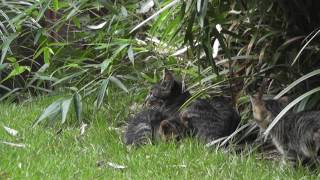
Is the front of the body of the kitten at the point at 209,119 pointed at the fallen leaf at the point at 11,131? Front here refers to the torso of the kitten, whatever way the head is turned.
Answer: yes

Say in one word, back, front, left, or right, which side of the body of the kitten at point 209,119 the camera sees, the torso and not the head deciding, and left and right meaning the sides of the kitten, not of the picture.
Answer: left

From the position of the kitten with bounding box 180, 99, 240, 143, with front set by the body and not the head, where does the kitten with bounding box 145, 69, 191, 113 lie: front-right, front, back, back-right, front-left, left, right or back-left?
front-right

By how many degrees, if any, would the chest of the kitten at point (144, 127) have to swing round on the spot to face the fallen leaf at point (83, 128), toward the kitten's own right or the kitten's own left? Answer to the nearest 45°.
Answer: approximately 135° to the kitten's own left

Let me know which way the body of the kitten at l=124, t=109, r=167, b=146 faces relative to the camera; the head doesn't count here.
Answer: to the viewer's right

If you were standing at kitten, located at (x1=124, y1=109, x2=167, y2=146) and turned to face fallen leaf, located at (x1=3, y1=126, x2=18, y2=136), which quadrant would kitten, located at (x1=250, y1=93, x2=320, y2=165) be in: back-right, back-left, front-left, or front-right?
back-left

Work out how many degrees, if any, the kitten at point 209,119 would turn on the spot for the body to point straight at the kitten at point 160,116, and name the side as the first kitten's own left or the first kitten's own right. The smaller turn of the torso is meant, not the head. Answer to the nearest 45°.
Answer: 0° — it already faces it

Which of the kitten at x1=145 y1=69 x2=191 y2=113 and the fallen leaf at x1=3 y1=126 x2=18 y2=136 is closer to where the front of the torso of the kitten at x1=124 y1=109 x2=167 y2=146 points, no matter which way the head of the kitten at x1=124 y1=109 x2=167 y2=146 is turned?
the kitten

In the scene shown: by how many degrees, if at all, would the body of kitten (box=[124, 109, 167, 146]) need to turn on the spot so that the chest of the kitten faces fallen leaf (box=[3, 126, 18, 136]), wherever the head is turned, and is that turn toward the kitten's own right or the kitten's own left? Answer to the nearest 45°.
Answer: approximately 180°
